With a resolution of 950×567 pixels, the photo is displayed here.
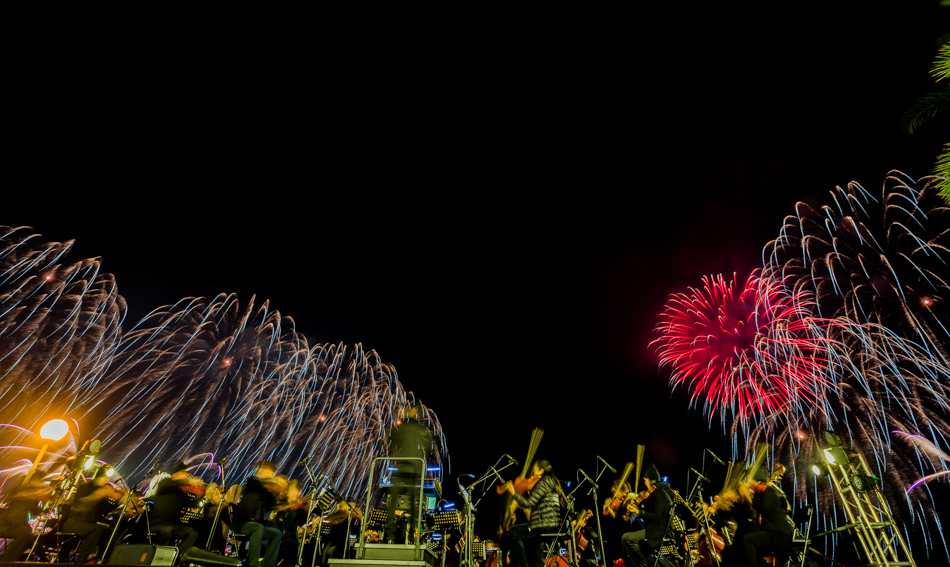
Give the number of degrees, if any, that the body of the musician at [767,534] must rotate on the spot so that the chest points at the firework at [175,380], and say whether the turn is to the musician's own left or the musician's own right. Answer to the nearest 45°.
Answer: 0° — they already face it

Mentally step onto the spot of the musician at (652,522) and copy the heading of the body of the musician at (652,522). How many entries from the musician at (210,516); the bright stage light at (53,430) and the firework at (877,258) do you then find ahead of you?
2

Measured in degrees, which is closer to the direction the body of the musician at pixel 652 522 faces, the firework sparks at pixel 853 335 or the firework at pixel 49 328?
the firework

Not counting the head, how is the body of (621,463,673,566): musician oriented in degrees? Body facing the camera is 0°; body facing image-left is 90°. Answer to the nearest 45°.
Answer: approximately 90°

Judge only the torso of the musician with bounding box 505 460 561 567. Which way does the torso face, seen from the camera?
to the viewer's left

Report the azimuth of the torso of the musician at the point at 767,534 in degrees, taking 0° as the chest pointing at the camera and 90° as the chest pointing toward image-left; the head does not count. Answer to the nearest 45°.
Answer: approximately 90°

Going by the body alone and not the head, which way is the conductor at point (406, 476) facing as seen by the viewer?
away from the camera

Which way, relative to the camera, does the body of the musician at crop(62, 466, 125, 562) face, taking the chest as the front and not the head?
to the viewer's right

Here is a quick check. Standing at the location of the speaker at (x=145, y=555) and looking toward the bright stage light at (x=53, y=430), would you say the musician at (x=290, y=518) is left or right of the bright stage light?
right

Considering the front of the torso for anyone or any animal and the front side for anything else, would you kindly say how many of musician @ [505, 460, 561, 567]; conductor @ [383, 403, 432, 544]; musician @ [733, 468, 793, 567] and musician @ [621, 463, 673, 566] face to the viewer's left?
3
